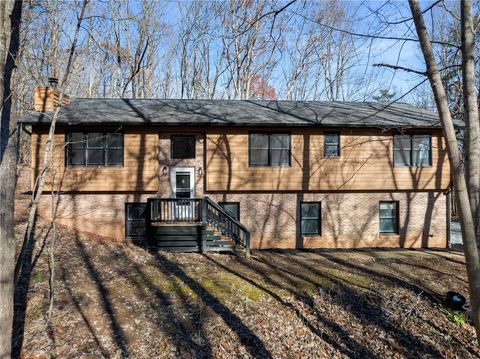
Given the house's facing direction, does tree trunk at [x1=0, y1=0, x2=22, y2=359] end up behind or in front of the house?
in front

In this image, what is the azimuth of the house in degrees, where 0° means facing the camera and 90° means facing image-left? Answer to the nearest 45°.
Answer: approximately 0°

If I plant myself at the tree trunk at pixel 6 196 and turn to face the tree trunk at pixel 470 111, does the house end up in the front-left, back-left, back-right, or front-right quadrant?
front-left

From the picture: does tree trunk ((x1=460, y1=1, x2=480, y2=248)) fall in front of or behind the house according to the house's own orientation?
in front

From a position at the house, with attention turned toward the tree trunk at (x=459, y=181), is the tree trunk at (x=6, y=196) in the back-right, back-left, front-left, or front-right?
front-right
